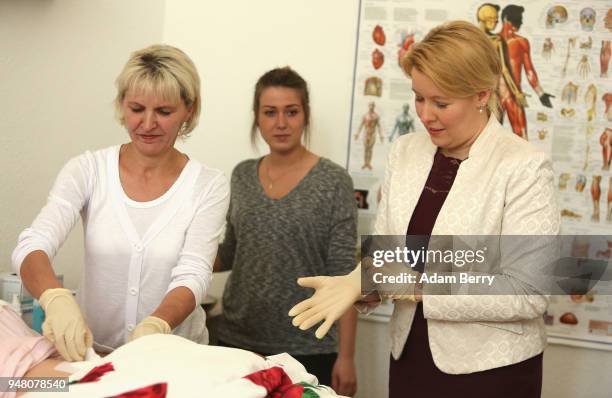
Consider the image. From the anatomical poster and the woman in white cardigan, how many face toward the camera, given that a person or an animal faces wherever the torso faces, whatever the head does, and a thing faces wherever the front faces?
2

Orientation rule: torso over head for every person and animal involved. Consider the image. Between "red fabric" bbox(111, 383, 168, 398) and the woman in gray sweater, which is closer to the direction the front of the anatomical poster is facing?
the red fabric

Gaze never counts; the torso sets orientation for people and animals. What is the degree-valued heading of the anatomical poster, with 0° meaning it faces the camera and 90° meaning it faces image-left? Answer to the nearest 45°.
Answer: approximately 0°

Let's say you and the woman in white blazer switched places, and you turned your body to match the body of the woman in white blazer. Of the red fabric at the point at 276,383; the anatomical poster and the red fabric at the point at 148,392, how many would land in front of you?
2

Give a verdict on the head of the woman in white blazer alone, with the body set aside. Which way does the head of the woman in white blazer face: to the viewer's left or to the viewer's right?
to the viewer's left

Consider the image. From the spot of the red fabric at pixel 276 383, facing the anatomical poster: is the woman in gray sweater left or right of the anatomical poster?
left

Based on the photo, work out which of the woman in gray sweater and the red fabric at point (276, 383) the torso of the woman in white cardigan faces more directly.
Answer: the red fabric

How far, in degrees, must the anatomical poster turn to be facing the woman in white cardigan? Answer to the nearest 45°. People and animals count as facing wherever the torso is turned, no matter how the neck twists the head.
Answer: approximately 45° to its right

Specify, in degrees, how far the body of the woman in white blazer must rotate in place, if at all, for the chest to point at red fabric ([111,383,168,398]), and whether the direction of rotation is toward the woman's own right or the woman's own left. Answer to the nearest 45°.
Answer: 0° — they already face it

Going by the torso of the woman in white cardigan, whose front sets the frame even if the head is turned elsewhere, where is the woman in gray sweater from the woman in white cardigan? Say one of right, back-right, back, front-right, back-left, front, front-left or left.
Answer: back-left

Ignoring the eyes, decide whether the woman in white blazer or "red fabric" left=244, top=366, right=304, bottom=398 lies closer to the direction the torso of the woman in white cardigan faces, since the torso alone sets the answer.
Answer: the red fabric

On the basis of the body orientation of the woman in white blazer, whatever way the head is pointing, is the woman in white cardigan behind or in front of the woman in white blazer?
in front
